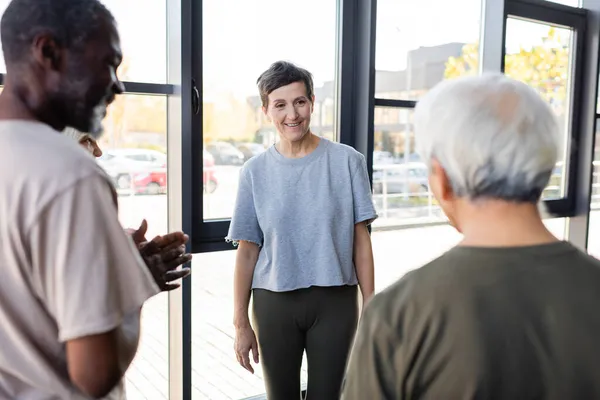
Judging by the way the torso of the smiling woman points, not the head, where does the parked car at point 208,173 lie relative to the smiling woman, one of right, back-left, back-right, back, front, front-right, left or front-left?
back-right

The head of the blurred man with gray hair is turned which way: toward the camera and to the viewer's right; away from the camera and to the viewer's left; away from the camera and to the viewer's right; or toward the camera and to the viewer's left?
away from the camera and to the viewer's left

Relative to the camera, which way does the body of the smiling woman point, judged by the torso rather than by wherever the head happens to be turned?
toward the camera

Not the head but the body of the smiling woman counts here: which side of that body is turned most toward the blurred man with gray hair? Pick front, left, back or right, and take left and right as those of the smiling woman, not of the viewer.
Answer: front

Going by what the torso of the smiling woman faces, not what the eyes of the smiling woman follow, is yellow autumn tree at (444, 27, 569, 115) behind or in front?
behind

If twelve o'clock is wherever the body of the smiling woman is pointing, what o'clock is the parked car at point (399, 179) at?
The parked car is roughly at 7 o'clock from the smiling woman.

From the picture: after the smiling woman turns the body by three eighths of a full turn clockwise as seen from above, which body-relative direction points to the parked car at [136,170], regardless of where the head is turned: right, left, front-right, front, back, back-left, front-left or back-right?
front

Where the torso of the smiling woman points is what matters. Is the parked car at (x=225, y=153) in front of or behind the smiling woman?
behind

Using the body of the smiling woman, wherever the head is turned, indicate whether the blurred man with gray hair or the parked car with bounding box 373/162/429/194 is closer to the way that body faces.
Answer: the blurred man with gray hair
